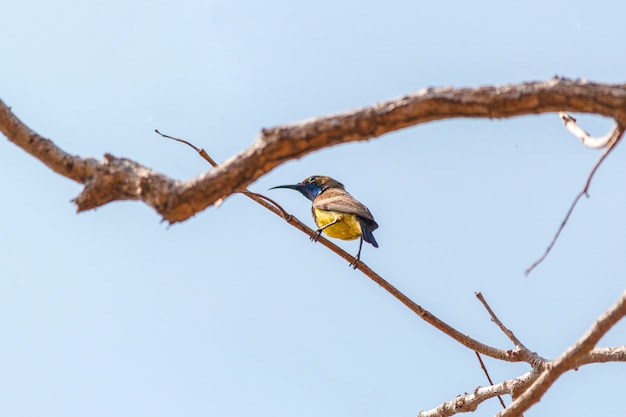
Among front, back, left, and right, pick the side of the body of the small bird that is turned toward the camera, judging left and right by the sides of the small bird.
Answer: left
